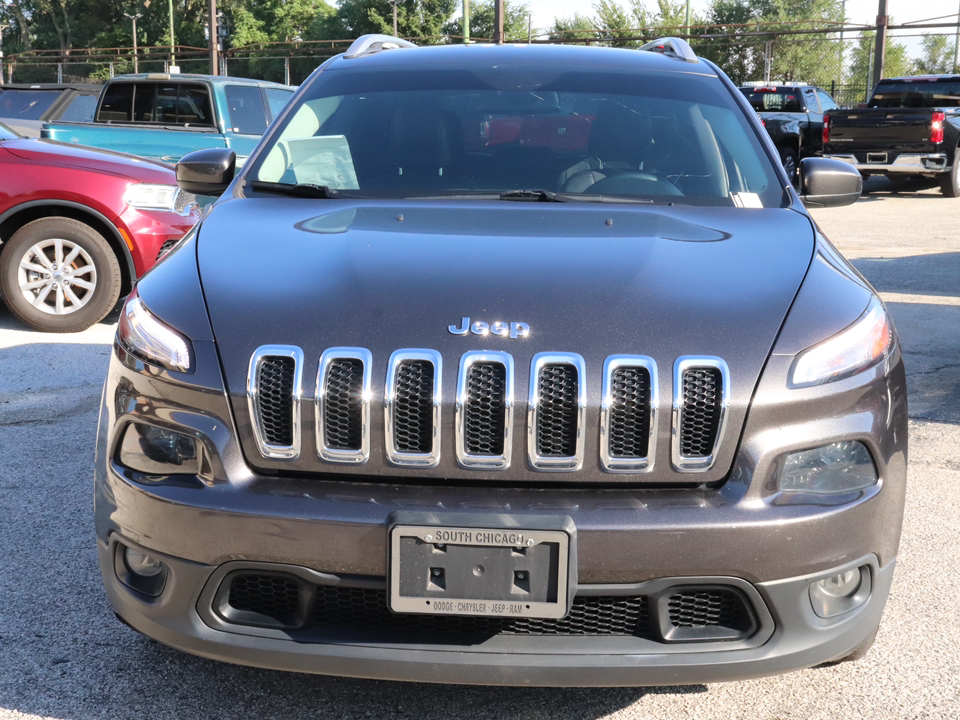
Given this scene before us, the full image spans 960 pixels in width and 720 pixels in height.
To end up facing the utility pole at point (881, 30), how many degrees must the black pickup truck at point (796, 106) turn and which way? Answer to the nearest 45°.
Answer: approximately 45° to its left

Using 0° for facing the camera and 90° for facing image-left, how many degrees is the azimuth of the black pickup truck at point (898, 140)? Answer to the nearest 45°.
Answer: approximately 225°

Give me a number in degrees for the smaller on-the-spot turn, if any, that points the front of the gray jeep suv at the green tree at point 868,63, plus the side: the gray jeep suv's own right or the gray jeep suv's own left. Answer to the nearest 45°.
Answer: approximately 180°

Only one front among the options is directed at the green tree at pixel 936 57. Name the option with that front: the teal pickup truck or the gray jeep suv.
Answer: the teal pickup truck

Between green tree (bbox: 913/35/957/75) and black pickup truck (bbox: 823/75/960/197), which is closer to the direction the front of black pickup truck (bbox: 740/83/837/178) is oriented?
the green tree
